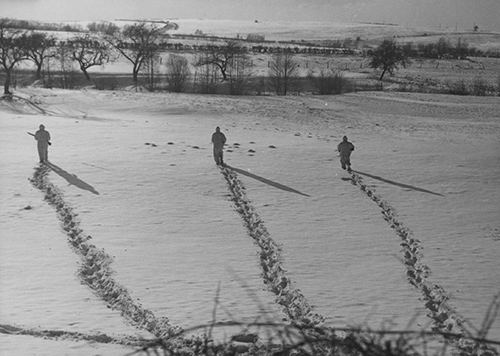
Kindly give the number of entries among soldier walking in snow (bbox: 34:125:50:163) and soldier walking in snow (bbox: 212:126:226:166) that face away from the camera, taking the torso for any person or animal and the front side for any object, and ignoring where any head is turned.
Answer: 2

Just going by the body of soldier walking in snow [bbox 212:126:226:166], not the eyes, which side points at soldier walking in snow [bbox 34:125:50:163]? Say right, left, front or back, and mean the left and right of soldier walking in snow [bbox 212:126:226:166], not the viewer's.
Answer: left

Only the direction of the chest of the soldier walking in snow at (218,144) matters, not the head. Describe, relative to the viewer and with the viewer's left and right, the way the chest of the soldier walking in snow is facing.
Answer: facing away from the viewer

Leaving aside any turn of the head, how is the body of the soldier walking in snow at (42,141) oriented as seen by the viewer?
away from the camera

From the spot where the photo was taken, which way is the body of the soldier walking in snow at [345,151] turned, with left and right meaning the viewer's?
facing away from the viewer

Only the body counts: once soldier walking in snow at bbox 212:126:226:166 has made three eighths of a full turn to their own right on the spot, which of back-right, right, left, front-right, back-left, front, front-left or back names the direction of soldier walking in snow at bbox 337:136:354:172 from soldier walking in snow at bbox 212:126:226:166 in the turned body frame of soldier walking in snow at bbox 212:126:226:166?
front-left
